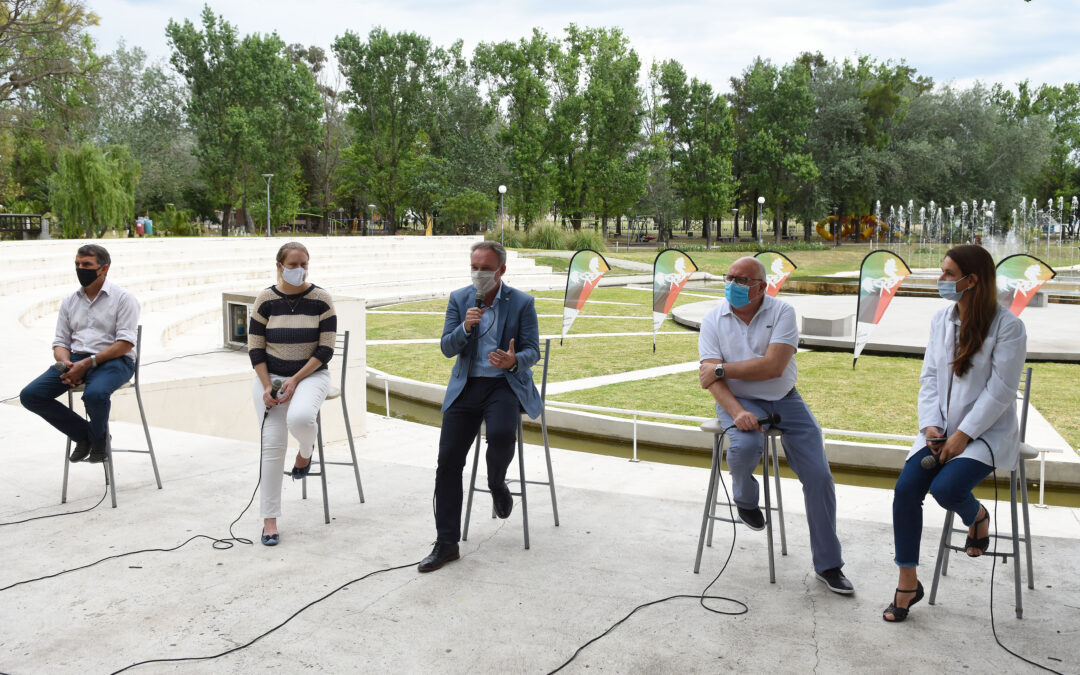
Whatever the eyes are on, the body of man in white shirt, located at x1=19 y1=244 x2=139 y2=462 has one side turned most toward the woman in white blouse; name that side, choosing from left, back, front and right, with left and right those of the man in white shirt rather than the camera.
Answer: left

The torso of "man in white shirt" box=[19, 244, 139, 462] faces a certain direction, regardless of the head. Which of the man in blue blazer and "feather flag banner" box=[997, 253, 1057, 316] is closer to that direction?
the man in blue blazer

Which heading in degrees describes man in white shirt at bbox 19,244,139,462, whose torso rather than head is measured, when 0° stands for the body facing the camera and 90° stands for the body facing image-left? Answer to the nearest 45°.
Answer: approximately 45°

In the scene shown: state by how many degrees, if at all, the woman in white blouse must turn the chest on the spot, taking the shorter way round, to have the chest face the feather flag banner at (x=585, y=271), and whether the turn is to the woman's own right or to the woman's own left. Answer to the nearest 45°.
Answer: approximately 90° to the woman's own right

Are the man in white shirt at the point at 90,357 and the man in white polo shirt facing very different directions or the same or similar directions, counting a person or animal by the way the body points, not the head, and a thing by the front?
same or similar directions

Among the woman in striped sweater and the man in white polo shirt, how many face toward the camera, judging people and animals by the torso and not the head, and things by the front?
2

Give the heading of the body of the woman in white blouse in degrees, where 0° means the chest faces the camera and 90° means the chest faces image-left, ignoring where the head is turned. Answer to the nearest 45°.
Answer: approximately 45°

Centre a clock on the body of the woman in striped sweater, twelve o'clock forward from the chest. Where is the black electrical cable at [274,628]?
The black electrical cable is roughly at 12 o'clock from the woman in striped sweater.

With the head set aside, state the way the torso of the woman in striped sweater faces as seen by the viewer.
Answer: toward the camera

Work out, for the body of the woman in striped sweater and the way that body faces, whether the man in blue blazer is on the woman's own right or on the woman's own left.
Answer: on the woman's own left

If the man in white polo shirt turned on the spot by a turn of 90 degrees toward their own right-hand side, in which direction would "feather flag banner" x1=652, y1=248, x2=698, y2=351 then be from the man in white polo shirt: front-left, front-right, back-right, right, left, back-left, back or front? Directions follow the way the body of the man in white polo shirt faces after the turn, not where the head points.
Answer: right

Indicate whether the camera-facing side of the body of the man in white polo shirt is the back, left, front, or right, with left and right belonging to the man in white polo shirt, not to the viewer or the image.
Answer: front
